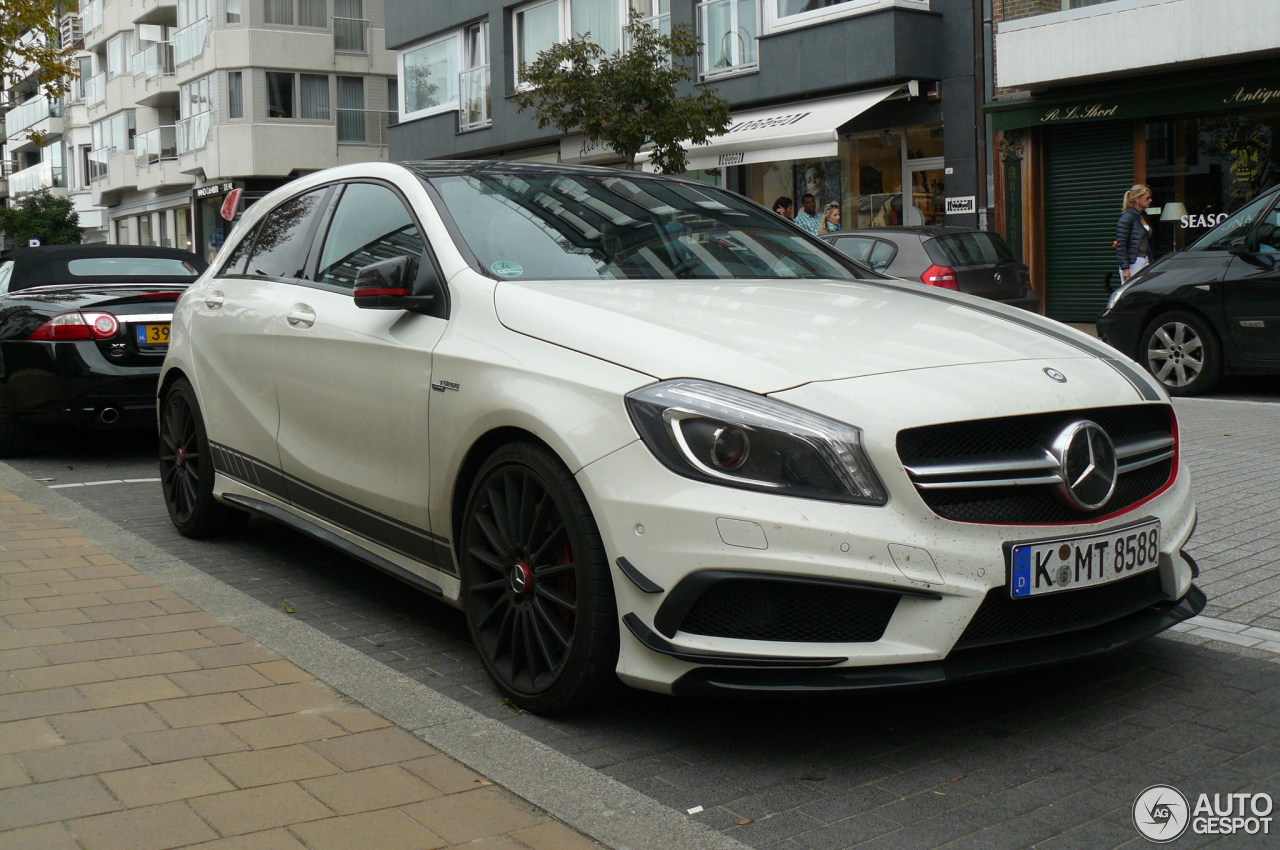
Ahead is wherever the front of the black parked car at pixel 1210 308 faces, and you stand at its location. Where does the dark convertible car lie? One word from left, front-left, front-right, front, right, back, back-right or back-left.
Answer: front-left

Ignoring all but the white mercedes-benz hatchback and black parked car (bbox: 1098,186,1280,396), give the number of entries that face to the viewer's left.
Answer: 1

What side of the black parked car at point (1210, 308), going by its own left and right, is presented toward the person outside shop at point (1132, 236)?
right

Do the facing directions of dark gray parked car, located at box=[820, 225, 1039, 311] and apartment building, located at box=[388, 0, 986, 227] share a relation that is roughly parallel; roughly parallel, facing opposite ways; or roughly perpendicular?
roughly perpendicular

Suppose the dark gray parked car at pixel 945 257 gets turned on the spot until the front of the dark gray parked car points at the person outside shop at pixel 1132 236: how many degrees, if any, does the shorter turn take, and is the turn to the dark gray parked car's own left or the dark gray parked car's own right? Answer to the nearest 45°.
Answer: approximately 90° to the dark gray parked car's own right

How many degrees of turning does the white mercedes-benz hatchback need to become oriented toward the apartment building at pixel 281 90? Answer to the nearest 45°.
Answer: approximately 135° to its left

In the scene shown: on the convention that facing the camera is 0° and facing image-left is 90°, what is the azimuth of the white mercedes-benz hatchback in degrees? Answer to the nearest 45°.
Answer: approximately 315°

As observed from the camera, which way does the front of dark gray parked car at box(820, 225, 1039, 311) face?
facing away from the viewer and to the left of the viewer

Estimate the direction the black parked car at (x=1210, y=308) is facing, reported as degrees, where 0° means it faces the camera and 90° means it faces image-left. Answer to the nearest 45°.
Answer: approximately 90°

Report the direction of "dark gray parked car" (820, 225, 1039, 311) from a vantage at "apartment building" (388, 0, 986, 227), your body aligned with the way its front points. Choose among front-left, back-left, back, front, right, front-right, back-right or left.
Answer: front-left

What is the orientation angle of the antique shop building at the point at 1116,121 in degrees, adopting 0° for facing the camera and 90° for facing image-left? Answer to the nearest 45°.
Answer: approximately 45°

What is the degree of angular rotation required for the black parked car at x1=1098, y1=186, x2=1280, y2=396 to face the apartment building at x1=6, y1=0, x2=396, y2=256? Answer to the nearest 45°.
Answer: approximately 45° to its right
